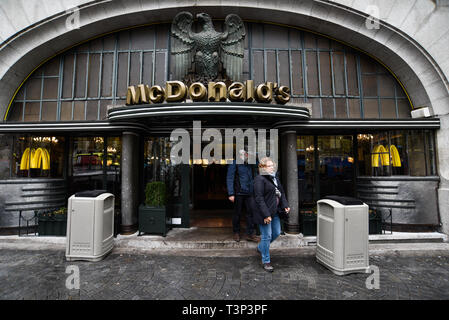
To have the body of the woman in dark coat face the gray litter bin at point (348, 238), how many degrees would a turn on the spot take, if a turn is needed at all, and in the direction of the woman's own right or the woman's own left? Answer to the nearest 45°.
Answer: approximately 45° to the woman's own left

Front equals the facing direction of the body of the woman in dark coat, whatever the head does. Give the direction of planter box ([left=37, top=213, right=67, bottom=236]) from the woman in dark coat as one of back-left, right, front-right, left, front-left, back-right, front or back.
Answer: back-right

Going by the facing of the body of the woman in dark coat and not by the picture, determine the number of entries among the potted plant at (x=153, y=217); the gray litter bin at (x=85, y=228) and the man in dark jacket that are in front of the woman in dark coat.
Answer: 0

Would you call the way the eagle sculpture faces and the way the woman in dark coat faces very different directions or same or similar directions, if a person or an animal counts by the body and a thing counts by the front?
same or similar directions

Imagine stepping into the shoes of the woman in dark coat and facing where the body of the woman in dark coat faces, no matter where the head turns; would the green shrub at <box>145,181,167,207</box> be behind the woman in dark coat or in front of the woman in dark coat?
behind

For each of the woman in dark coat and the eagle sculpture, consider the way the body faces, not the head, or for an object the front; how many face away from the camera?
0

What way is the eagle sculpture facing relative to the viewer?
toward the camera

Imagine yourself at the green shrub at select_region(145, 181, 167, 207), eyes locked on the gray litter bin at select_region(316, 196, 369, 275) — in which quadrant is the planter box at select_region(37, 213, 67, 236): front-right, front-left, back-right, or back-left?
back-right
